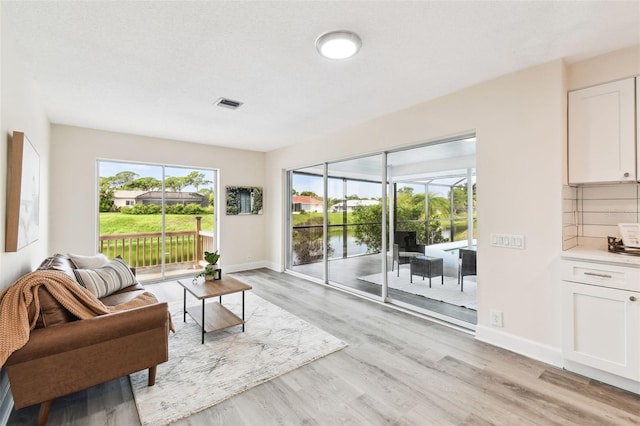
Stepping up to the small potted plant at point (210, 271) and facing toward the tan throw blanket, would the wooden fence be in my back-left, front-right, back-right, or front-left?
back-right

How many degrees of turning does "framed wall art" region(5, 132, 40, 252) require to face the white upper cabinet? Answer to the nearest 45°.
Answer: approximately 45° to its right

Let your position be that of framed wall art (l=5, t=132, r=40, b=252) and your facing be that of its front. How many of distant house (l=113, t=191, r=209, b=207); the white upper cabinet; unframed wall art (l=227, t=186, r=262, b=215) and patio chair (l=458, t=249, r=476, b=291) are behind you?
0

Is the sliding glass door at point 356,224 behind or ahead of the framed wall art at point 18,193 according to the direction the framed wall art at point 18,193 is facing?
ahead

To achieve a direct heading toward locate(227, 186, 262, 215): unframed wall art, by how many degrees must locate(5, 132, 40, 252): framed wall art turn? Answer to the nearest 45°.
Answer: approximately 45° to its left

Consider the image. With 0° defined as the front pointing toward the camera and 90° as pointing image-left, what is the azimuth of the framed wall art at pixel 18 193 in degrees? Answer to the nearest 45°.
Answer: approximately 270°

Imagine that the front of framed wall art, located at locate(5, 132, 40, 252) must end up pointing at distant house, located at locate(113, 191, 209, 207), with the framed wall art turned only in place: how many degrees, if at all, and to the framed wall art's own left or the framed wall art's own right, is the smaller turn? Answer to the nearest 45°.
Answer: approximately 45° to the framed wall art's own left

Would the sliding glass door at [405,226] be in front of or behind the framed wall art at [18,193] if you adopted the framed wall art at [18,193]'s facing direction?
in front

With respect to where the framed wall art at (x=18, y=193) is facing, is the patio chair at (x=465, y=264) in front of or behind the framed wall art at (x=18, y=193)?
in front

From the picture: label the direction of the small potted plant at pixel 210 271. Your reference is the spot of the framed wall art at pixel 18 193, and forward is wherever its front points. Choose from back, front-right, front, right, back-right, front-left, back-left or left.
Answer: front
